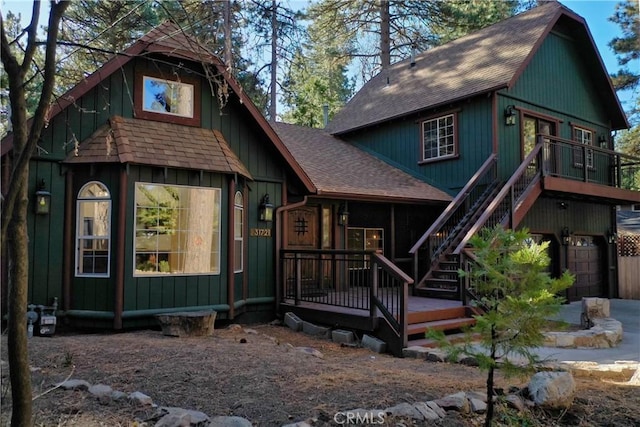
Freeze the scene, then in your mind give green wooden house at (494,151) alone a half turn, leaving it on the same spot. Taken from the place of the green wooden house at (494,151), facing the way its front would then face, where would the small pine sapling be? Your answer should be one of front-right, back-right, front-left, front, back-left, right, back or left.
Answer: back-left

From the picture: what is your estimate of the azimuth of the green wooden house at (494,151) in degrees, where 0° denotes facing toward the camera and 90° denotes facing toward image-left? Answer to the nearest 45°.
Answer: approximately 315°

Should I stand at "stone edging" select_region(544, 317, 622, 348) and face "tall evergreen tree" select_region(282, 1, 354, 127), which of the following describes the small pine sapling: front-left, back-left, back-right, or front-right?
back-left

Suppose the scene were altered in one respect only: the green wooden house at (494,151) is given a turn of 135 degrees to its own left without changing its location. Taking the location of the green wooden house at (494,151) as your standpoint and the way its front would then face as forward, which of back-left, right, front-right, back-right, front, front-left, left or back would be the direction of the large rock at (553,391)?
back

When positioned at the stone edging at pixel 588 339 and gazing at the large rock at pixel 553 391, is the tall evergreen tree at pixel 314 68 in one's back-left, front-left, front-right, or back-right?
back-right

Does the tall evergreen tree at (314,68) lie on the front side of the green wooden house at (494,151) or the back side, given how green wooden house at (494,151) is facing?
on the back side

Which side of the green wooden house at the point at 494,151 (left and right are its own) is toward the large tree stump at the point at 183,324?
right
